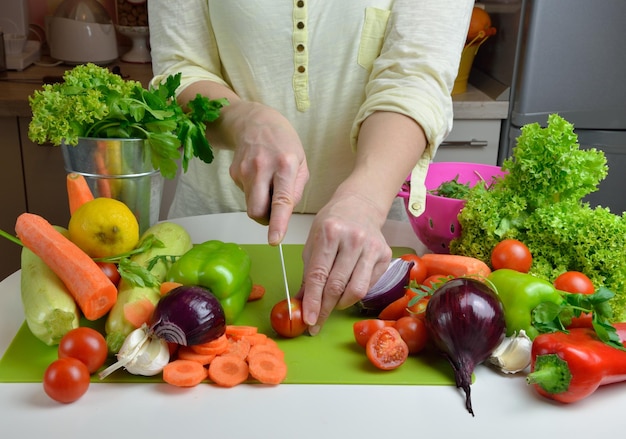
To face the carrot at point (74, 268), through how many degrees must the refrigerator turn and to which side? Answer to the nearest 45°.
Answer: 0° — it already faces it

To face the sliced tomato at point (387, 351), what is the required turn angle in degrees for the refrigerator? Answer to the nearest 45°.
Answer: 0° — it already faces it

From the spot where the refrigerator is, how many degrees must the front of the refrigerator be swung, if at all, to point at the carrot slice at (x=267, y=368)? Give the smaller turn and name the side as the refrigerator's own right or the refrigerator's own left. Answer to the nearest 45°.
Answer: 0° — it already faces it

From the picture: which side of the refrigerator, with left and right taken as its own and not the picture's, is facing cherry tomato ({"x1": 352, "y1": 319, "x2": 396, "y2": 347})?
front

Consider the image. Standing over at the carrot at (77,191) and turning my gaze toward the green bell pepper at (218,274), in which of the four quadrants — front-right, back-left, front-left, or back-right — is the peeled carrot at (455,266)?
front-left

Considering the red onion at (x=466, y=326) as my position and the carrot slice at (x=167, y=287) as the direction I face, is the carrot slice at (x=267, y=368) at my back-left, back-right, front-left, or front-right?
front-left

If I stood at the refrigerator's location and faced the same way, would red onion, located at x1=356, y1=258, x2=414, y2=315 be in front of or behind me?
in front

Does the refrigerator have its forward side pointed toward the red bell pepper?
yes

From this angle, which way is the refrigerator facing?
toward the camera

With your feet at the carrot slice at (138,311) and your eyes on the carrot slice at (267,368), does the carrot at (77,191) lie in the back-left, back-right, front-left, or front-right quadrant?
back-left

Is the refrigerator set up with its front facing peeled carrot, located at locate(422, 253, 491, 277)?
yes

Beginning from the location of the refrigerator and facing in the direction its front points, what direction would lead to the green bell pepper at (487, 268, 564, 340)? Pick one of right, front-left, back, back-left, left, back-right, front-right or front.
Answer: front

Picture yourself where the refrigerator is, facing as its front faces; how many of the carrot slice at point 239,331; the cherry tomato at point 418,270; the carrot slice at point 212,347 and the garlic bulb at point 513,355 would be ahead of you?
4

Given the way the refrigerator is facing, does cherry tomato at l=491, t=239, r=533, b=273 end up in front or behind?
in front

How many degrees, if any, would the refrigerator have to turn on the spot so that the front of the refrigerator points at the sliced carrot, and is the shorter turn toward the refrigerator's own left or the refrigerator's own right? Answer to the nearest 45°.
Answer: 0° — it already faces it

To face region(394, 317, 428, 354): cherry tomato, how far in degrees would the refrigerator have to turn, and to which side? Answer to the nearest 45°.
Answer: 0° — it already faces it

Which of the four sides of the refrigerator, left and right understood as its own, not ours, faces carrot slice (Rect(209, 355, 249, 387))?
front
